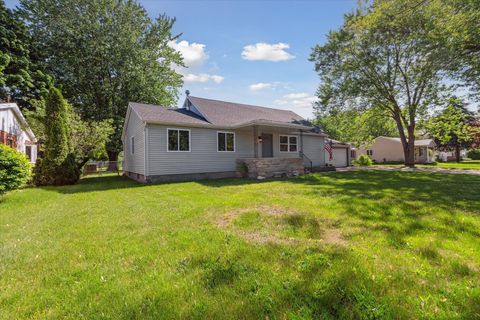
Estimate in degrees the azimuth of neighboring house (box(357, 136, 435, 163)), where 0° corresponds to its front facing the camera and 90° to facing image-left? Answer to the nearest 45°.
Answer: approximately 315°

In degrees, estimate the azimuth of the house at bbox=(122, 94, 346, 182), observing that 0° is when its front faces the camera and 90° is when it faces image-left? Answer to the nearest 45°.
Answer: approximately 315°

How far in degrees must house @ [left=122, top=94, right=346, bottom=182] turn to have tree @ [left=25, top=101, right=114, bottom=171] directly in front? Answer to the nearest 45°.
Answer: approximately 135° to its right

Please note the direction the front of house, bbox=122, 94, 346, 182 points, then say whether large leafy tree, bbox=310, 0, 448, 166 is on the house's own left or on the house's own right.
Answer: on the house's own left

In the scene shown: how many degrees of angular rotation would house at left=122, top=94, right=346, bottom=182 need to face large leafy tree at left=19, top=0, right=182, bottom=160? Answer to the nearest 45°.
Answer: approximately 180°

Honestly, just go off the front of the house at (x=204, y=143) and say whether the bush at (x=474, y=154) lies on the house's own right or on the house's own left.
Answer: on the house's own left
